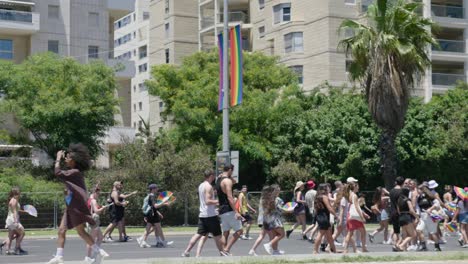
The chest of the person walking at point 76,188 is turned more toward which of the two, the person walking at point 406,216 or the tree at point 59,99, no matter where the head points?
the tree

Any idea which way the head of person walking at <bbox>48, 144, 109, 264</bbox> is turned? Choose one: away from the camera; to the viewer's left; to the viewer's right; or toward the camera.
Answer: to the viewer's left

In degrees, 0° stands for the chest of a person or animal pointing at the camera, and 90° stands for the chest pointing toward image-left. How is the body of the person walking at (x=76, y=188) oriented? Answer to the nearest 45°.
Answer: approximately 90°

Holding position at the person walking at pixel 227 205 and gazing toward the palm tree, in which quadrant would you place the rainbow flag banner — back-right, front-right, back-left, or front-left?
front-left
